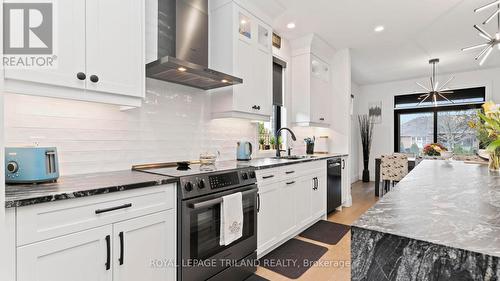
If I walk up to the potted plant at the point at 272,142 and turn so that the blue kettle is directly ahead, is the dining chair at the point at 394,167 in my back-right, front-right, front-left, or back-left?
back-left

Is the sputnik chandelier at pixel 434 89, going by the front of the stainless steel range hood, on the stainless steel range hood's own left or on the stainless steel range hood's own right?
on the stainless steel range hood's own left

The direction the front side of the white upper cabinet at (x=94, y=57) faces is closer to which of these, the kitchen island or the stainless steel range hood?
the kitchen island

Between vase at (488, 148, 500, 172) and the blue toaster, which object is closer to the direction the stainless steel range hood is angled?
the vase

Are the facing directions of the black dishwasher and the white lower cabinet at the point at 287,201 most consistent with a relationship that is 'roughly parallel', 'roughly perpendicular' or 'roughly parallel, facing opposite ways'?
roughly parallel

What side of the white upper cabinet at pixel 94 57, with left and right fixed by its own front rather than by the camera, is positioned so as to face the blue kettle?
left

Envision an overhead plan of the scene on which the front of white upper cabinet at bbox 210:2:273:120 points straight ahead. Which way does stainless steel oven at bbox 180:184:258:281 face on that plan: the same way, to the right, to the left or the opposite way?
the same way

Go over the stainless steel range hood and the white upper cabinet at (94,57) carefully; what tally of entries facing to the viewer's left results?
0

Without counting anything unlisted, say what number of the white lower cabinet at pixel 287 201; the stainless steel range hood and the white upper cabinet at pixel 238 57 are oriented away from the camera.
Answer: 0

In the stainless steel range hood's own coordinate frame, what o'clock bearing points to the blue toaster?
The blue toaster is roughly at 3 o'clock from the stainless steel range hood.

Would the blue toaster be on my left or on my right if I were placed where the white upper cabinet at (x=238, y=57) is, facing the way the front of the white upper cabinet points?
on my right

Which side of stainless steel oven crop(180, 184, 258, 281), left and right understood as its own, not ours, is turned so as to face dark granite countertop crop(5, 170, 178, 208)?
right

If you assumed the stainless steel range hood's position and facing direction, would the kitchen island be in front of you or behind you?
in front

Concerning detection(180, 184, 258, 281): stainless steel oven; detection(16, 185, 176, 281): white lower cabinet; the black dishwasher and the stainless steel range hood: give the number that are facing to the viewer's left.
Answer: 0

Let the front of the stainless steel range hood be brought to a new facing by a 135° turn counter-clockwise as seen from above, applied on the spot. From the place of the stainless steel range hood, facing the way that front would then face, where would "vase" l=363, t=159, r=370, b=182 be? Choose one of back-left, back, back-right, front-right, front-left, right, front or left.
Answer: front-right

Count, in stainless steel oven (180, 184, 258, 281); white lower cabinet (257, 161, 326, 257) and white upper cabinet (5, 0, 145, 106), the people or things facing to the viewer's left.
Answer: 0

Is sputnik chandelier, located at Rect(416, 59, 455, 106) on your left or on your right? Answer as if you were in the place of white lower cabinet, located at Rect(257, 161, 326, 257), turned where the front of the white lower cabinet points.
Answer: on your left

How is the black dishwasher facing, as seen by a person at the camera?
facing the viewer and to the right of the viewer
